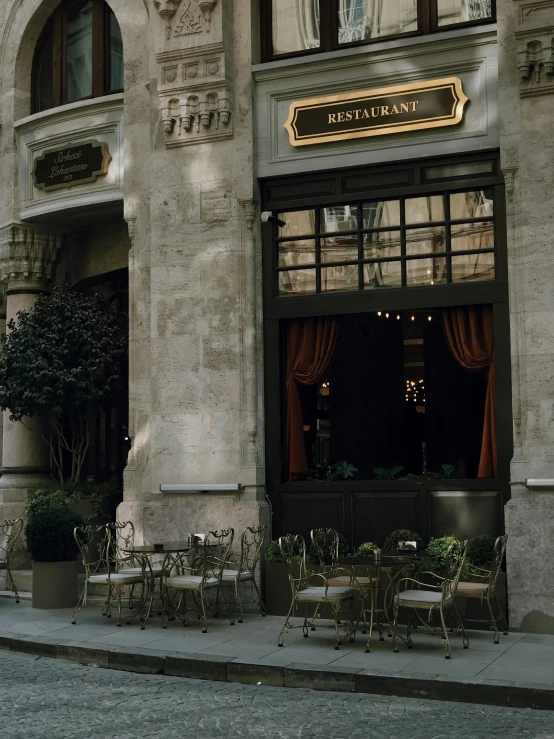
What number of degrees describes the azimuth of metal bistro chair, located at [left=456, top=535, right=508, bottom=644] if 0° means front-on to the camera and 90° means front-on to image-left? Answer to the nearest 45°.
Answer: approximately 90°

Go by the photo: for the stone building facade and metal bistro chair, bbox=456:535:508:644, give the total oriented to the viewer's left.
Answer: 1

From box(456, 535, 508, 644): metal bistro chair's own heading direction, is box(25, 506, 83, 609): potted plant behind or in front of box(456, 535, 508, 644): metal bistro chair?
in front

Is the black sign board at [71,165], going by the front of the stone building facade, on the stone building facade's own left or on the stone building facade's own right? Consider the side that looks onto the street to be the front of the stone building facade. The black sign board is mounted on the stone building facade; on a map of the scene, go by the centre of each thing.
on the stone building facade's own right

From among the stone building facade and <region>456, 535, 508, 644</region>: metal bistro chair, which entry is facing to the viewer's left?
the metal bistro chair

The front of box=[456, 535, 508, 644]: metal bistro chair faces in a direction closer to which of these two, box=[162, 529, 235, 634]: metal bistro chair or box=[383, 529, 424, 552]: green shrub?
the metal bistro chair

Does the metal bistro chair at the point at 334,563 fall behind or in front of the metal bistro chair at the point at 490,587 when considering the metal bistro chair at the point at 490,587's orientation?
in front

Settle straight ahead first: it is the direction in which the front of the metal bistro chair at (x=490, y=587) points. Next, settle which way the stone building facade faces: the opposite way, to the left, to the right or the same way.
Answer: to the left

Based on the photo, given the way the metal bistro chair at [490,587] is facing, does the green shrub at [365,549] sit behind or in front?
in front

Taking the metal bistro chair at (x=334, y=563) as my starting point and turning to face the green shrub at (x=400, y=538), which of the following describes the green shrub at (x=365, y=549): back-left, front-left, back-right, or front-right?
front-left

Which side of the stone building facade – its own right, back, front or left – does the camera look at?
front
